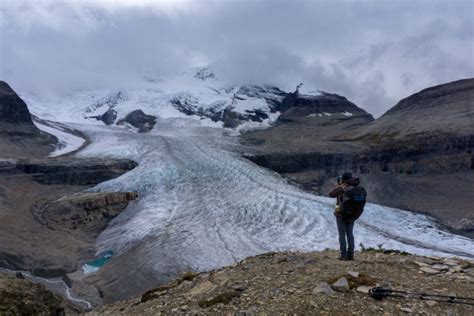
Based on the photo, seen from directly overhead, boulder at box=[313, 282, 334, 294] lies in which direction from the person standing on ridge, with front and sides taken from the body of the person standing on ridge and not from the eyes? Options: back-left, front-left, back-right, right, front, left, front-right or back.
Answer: back-left

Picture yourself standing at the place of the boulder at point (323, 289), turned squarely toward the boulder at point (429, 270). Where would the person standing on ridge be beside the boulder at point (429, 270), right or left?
left

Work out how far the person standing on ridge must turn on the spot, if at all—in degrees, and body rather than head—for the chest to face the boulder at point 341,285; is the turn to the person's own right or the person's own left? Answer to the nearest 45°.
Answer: approximately 135° to the person's own left

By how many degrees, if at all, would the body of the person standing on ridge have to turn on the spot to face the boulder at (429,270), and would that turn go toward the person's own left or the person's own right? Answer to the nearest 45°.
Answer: approximately 180°

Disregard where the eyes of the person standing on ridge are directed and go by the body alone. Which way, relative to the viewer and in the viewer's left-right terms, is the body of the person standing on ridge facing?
facing away from the viewer and to the left of the viewer
